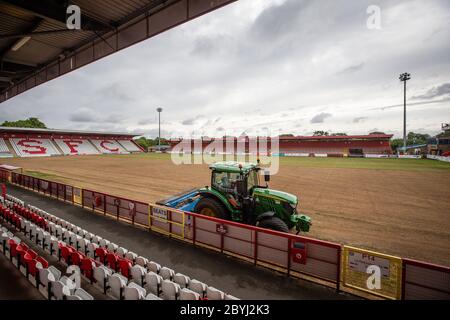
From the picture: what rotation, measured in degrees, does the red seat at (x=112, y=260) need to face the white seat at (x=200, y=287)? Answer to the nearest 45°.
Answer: approximately 90° to its right

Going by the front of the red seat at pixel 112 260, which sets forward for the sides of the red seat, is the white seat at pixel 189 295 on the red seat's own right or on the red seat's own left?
on the red seat's own right

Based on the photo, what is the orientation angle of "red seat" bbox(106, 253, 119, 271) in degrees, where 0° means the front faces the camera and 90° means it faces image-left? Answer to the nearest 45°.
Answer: approximately 225°

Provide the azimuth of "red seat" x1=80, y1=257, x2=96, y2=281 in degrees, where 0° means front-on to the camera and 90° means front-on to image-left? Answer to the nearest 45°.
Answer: approximately 225°

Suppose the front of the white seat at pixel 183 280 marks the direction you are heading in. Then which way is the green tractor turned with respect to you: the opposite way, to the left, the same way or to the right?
to the right

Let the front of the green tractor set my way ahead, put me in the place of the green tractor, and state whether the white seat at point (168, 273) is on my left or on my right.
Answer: on my right

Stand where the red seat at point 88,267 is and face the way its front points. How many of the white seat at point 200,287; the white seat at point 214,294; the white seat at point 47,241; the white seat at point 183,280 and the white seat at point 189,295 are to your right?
4
